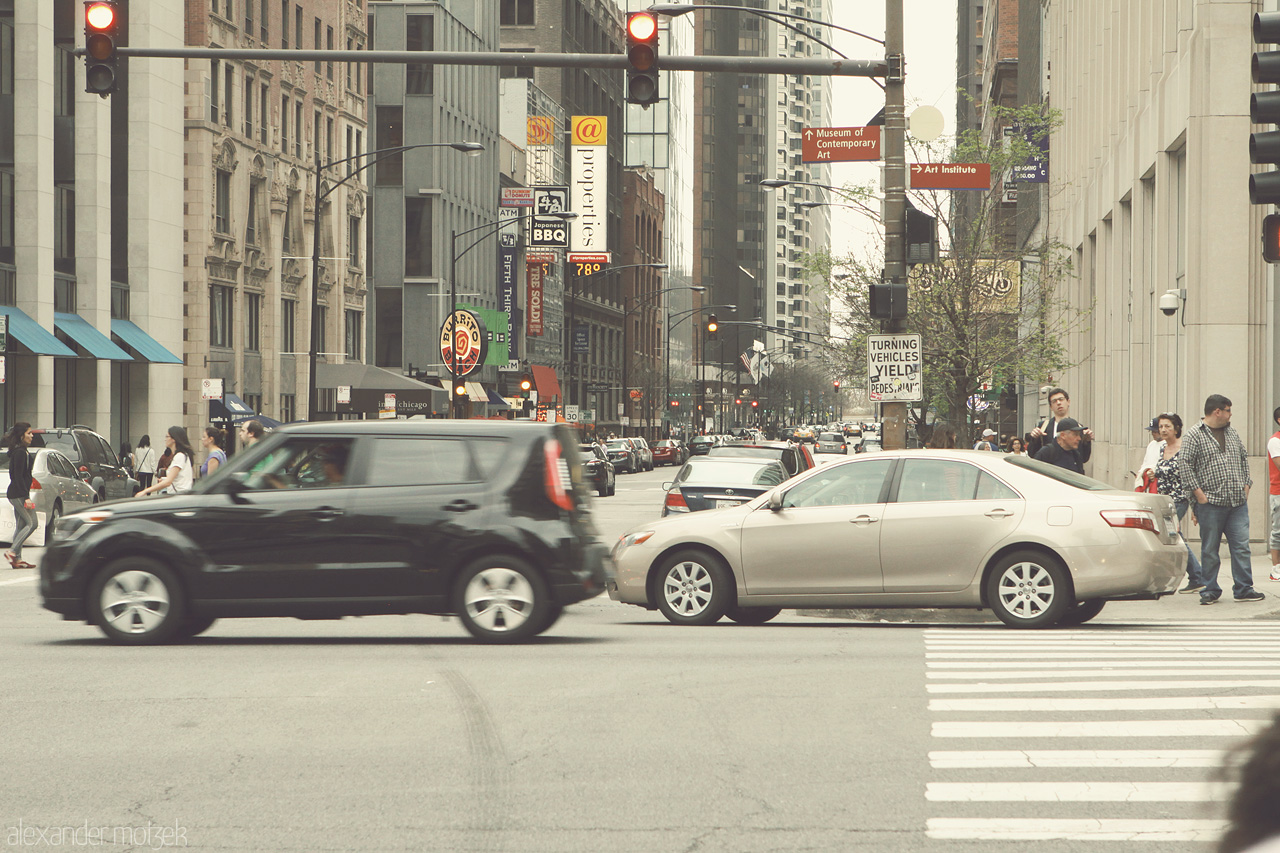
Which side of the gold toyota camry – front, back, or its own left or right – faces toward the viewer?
left

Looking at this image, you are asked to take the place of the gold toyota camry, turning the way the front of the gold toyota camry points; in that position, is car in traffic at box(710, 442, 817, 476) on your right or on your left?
on your right

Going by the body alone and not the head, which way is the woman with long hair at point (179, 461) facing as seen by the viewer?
to the viewer's left

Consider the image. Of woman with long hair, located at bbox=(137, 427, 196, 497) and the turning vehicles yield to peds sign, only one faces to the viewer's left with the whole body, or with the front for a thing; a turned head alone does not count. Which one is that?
the woman with long hair

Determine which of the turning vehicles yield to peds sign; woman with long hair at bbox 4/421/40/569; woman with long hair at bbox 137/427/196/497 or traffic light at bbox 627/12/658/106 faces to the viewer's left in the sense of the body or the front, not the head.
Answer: woman with long hair at bbox 137/427/196/497

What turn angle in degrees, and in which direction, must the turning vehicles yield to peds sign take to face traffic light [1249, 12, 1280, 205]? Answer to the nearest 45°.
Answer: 0° — it already faces it
